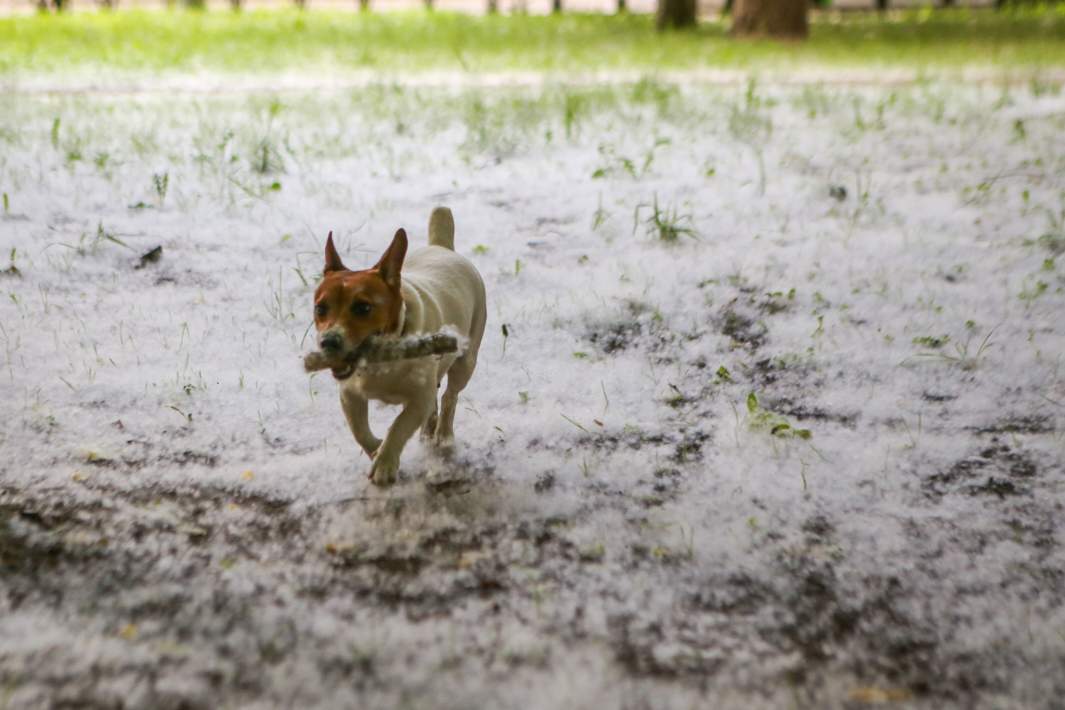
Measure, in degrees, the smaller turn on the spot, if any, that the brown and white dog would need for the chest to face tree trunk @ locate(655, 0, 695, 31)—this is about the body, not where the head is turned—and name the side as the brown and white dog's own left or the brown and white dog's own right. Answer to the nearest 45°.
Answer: approximately 135° to the brown and white dog's own right

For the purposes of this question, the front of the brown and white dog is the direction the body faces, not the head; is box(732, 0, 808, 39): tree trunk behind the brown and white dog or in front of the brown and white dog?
behind

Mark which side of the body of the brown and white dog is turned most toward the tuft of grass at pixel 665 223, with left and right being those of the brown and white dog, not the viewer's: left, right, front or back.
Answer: back

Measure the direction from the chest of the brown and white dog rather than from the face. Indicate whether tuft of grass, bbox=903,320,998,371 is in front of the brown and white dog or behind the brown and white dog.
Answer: behind

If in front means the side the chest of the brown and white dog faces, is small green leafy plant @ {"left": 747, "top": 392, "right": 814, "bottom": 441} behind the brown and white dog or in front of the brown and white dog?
behind

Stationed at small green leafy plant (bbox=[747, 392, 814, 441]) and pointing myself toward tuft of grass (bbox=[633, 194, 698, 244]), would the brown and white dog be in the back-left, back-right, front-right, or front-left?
back-left

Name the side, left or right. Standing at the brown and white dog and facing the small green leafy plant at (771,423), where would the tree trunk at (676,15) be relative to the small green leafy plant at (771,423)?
left

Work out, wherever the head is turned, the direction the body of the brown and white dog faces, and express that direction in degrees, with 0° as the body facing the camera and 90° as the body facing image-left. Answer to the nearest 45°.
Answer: approximately 45°
